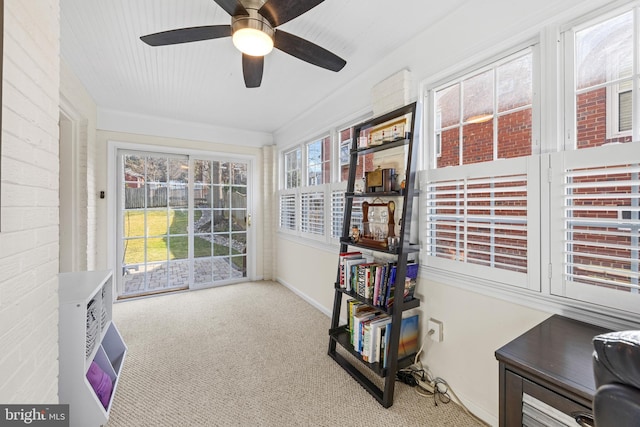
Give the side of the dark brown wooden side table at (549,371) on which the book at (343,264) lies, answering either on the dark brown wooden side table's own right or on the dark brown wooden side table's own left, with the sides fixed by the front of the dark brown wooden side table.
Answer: on the dark brown wooden side table's own right

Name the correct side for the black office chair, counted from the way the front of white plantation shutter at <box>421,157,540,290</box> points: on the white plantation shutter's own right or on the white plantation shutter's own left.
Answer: on the white plantation shutter's own left

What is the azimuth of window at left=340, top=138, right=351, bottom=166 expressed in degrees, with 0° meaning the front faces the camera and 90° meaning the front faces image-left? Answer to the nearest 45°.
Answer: approximately 45°

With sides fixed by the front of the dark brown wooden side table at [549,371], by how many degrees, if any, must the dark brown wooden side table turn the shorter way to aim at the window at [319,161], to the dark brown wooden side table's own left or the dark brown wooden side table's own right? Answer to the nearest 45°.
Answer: approximately 90° to the dark brown wooden side table's own right

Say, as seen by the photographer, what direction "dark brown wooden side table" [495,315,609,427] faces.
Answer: facing the viewer and to the left of the viewer

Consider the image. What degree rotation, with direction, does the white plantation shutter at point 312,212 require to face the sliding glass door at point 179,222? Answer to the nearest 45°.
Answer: approximately 45° to its right

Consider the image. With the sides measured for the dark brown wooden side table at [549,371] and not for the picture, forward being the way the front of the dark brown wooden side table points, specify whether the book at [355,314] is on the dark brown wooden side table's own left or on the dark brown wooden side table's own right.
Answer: on the dark brown wooden side table's own right

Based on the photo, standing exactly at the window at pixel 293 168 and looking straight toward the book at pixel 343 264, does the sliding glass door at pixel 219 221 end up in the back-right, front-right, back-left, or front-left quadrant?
back-right

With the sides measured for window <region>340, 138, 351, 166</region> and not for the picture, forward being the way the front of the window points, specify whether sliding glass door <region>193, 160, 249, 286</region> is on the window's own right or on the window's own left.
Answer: on the window's own right

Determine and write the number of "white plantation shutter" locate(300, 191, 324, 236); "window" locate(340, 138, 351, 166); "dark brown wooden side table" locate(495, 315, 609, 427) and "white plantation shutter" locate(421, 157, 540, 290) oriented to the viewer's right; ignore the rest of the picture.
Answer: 0

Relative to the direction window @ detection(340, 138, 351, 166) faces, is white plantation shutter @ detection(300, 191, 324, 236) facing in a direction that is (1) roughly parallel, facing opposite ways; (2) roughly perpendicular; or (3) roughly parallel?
roughly parallel

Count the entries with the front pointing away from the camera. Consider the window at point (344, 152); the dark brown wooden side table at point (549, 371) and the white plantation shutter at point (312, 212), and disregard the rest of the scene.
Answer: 0
